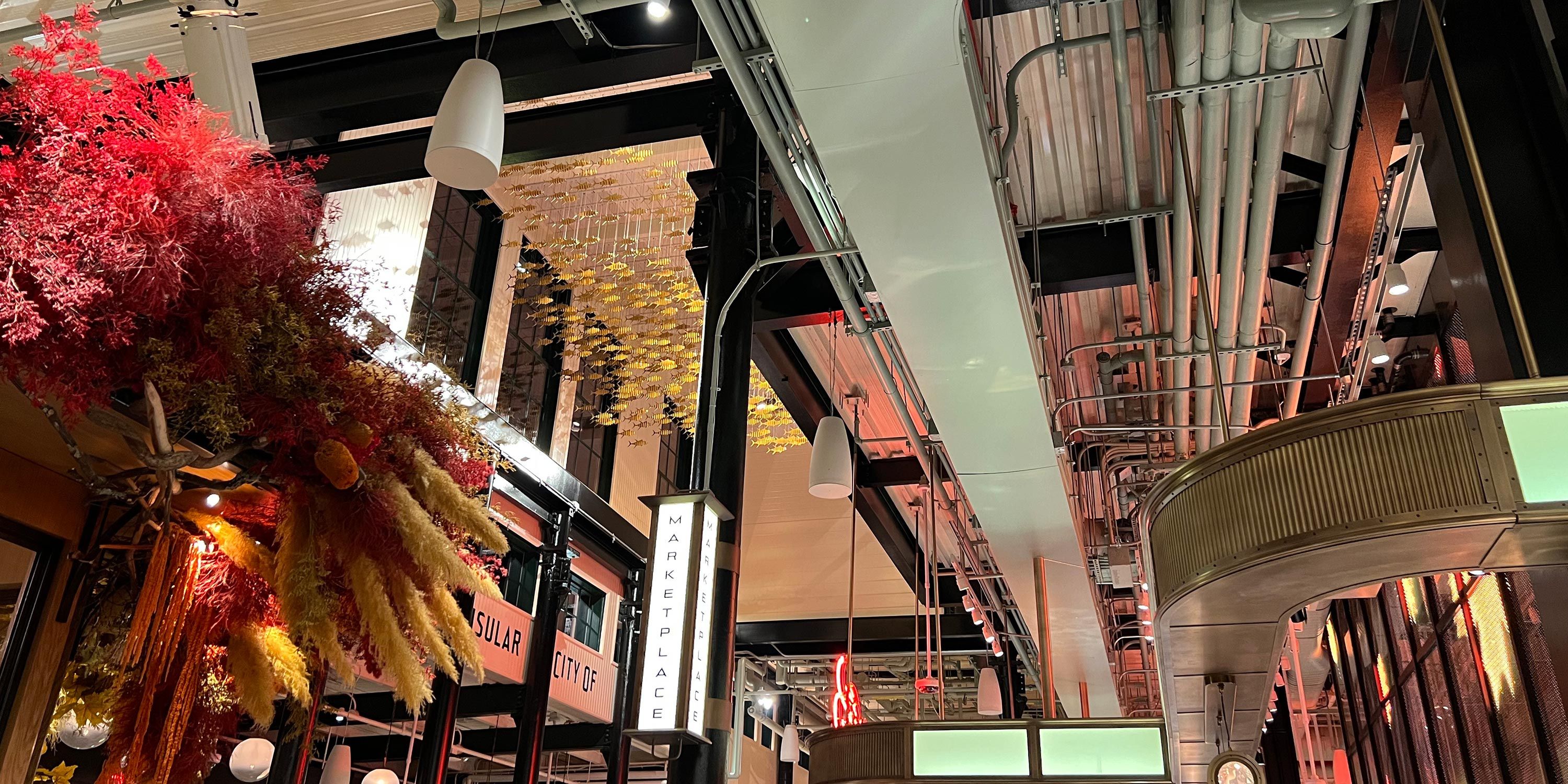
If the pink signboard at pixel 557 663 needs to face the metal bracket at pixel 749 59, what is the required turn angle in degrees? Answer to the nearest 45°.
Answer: approximately 45° to its right

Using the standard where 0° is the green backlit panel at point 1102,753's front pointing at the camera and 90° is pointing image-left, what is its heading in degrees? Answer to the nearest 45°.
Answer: approximately 0°

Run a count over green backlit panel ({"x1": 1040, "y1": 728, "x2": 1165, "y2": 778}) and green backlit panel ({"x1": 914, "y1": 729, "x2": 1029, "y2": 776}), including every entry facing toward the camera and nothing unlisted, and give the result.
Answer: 2

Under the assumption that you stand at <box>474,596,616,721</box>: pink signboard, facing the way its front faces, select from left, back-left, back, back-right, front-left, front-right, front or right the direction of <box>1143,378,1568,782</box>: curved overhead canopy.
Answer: front-right

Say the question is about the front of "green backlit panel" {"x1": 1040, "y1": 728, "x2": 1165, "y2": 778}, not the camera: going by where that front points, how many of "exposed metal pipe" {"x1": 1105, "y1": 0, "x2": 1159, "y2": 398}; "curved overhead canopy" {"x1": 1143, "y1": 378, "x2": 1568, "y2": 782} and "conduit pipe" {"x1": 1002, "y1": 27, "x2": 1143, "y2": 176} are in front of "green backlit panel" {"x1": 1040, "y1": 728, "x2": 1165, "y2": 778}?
3

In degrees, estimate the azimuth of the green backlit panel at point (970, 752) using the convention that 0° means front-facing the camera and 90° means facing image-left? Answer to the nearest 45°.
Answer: approximately 0°

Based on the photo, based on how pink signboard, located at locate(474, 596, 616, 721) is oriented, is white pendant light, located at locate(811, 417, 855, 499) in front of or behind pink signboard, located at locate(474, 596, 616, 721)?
in front
